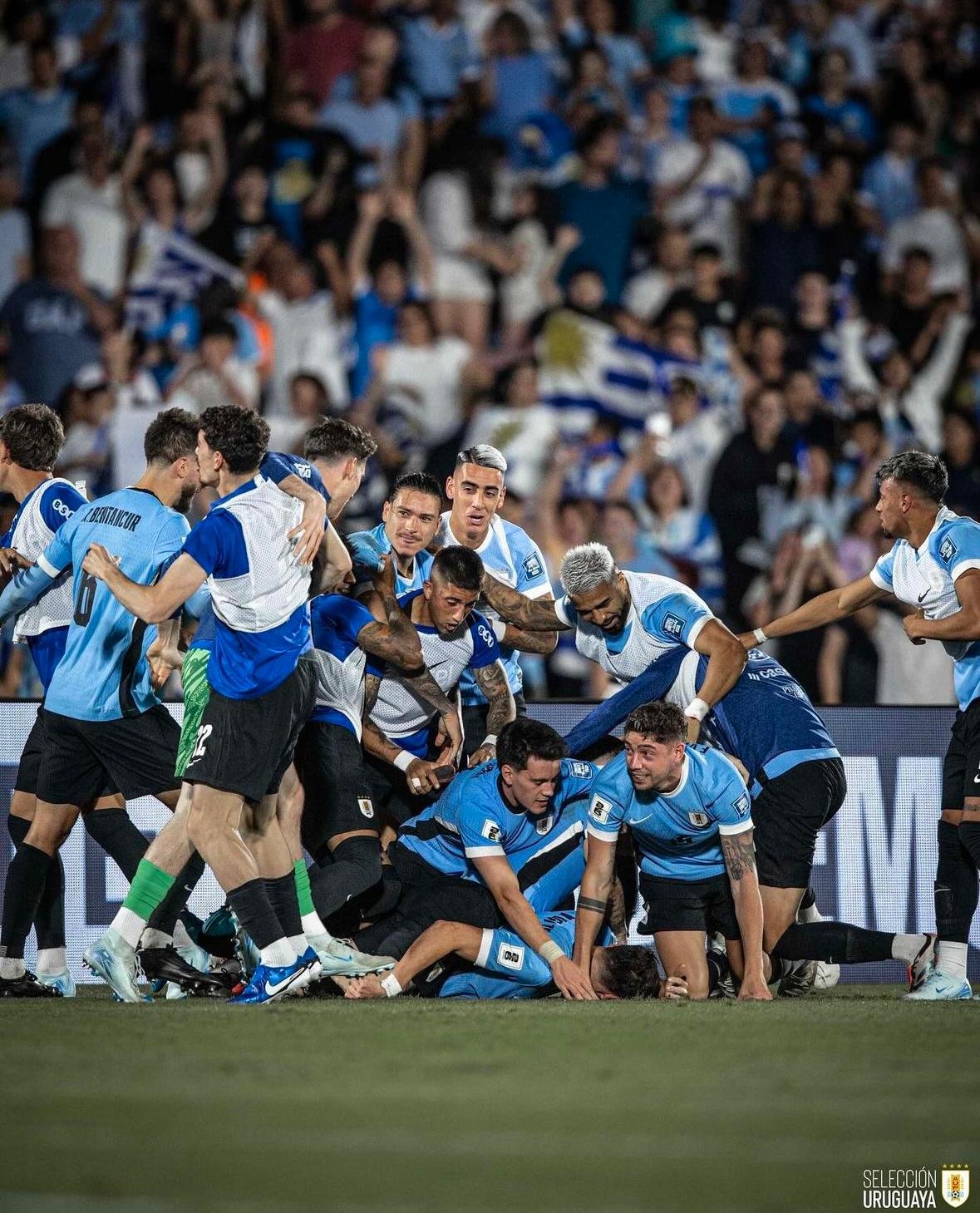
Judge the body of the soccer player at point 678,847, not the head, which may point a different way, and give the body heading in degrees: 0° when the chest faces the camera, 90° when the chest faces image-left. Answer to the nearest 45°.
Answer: approximately 0°

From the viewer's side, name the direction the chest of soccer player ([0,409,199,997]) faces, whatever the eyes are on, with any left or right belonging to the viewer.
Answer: facing away from the viewer and to the right of the viewer

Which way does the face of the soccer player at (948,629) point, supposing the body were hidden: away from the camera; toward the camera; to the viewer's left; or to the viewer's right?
to the viewer's left

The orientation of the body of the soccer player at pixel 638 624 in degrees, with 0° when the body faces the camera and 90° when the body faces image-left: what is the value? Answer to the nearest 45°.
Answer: approximately 45°

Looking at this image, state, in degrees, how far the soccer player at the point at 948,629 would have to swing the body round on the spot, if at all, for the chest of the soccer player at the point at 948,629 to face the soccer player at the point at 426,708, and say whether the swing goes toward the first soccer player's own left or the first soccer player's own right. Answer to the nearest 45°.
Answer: approximately 45° to the first soccer player's own right
